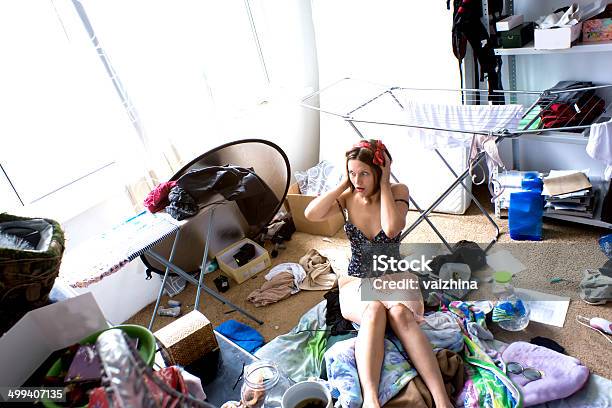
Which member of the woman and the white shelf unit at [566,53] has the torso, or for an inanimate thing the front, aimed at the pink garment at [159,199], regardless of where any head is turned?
the white shelf unit

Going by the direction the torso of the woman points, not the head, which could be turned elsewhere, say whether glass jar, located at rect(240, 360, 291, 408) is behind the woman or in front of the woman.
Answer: in front

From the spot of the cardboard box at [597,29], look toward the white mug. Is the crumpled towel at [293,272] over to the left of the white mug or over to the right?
right

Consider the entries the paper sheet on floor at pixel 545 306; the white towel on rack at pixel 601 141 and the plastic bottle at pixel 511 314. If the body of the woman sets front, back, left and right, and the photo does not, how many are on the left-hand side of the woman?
3

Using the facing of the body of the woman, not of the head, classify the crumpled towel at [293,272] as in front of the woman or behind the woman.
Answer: behind

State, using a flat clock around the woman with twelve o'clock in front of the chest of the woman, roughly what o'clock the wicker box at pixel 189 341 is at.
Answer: The wicker box is roughly at 1 o'clock from the woman.

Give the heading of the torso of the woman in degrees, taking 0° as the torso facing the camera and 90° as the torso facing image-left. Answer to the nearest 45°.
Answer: approximately 0°

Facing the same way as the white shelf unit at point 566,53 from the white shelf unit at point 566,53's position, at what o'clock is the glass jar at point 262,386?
The glass jar is roughly at 11 o'clock from the white shelf unit.

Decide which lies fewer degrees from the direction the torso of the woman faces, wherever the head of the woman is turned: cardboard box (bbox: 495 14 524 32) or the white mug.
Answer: the white mug

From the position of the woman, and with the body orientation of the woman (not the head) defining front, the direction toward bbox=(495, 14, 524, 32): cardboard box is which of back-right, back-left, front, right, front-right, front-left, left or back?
back-left

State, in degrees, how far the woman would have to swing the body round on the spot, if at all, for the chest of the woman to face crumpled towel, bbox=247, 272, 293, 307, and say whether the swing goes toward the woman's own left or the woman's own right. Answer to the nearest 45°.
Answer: approximately 135° to the woman's own right

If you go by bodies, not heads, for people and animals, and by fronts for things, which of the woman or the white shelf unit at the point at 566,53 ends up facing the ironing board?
the white shelf unit

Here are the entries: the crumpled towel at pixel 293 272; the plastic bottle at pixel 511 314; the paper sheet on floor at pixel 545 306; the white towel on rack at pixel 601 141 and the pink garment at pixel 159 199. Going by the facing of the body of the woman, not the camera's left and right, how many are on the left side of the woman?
3

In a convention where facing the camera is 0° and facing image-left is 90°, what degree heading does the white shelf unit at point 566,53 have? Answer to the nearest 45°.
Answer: approximately 45°
